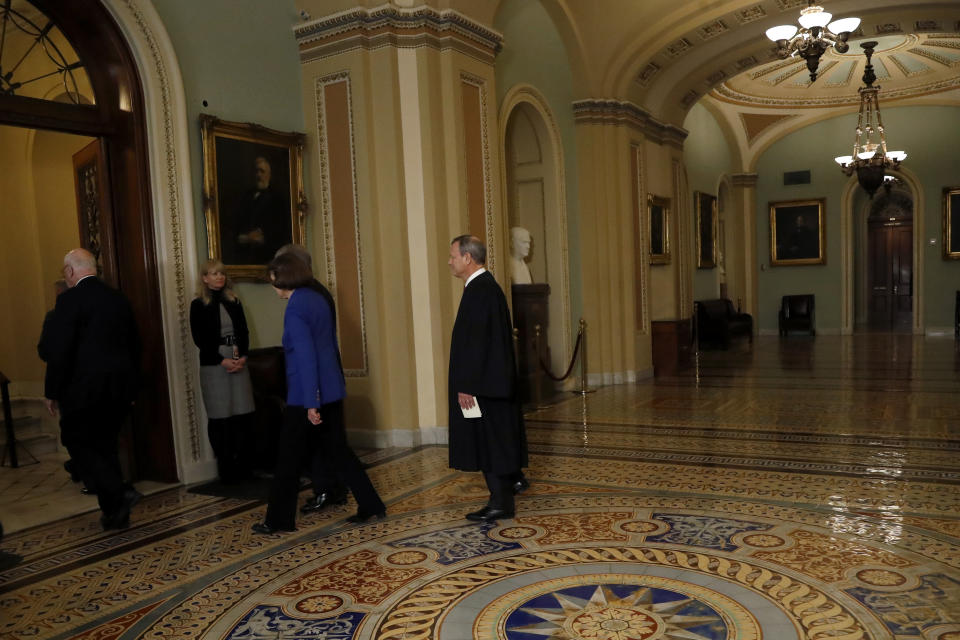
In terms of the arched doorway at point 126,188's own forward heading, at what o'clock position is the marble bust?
The marble bust is roughly at 10 o'clock from the arched doorway.

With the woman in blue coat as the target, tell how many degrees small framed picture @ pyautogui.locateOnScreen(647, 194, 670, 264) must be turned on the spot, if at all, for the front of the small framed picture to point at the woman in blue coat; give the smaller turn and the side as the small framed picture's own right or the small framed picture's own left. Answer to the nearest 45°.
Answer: approximately 45° to the small framed picture's own right

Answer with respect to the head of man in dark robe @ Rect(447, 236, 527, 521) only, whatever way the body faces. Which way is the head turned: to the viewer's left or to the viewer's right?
to the viewer's left

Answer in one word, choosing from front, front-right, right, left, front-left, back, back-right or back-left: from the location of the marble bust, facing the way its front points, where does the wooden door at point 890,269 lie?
left

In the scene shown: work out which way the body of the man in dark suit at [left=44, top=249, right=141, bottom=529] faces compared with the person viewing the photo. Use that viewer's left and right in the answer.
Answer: facing away from the viewer and to the left of the viewer

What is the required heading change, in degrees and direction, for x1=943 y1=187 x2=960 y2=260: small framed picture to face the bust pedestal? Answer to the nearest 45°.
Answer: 0° — it already faces it

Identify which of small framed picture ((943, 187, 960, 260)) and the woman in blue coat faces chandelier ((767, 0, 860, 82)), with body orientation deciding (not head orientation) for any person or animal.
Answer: the small framed picture

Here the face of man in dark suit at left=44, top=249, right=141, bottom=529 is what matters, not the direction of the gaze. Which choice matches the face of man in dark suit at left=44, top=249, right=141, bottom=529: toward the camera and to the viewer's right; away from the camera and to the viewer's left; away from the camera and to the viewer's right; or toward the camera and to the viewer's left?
away from the camera and to the viewer's left

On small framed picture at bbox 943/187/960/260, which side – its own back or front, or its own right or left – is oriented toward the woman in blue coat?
front

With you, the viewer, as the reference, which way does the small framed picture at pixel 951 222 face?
facing the viewer

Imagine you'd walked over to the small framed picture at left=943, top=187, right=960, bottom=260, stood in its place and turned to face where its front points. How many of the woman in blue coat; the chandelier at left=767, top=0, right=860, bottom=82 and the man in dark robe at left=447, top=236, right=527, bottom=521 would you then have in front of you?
3

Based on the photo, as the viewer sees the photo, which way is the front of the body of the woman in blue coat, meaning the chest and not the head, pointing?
to the viewer's left

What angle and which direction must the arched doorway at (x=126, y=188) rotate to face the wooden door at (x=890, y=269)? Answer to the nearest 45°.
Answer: approximately 45° to its left

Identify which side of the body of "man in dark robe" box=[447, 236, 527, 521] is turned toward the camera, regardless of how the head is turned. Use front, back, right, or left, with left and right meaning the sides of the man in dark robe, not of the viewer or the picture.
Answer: left

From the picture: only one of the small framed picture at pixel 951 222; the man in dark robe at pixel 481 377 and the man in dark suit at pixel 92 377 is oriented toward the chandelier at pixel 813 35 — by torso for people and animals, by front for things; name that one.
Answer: the small framed picture

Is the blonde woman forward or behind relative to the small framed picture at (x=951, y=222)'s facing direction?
forward
